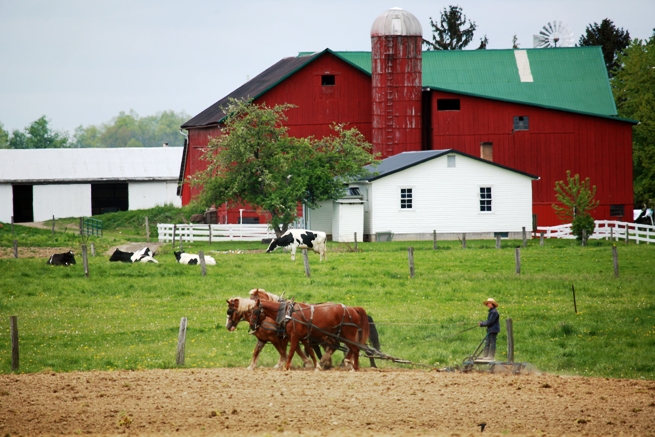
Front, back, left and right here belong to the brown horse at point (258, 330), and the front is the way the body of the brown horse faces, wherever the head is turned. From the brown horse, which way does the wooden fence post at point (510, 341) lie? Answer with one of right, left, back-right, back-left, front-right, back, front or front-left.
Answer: back

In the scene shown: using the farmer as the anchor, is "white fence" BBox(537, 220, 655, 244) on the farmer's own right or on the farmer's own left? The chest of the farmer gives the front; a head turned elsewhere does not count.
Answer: on the farmer's own right

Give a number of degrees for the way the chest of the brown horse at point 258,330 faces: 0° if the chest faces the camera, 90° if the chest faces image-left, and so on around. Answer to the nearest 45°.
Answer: approximately 90°

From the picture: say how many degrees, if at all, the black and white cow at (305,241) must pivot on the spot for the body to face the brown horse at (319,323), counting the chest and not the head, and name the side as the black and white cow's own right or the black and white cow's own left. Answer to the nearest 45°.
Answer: approximately 90° to the black and white cow's own left

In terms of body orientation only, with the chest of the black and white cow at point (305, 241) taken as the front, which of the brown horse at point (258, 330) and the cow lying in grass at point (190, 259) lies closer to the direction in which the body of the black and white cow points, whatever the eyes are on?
the cow lying in grass

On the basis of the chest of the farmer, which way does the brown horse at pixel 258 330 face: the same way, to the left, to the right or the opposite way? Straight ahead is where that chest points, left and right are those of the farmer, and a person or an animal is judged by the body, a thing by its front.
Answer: the same way

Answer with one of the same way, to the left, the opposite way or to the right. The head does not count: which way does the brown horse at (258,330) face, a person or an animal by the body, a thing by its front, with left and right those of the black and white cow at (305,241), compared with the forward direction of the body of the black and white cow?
the same way

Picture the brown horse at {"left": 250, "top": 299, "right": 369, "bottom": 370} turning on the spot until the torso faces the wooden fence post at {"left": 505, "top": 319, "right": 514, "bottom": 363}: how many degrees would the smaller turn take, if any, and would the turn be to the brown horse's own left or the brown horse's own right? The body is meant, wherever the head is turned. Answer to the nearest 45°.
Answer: approximately 180°

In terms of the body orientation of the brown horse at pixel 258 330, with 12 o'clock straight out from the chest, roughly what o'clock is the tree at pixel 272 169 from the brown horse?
The tree is roughly at 3 o'clock from the brown horse.

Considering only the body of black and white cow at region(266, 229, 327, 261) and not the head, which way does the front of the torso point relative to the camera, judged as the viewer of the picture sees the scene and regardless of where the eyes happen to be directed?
to the viewer's left

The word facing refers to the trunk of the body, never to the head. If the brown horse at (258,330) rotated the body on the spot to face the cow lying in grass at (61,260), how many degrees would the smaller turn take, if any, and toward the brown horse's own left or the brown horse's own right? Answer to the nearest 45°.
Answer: approximately 45° to the brown horse's own right

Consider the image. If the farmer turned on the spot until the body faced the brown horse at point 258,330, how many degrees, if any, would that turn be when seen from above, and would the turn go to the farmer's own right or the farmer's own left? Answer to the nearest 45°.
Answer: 0° — they already face it

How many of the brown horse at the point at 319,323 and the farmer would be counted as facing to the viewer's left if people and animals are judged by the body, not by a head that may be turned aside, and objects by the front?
2

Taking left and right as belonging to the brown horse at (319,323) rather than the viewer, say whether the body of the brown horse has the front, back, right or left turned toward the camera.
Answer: left

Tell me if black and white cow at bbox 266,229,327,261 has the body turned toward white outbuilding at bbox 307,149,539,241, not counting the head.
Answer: no

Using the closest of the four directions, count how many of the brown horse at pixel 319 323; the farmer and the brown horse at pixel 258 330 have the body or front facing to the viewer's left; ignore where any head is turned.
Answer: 3

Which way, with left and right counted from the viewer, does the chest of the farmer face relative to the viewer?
facing to the left of the viewer

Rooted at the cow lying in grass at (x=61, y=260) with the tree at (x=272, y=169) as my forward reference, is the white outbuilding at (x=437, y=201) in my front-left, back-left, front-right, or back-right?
front-right
